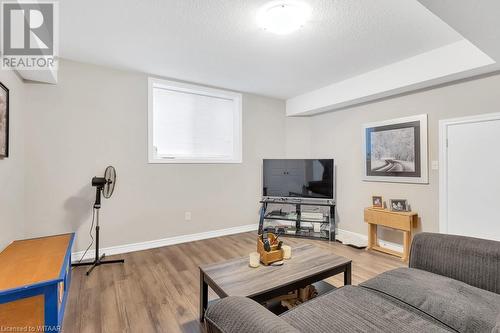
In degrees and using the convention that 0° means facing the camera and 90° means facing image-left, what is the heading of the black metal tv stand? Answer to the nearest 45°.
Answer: approximately 0°

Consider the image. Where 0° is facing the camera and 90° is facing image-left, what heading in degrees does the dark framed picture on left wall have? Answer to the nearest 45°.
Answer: approximately 270°

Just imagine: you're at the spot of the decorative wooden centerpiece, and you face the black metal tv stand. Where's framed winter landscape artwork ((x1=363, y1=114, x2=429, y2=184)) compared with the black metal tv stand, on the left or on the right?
right

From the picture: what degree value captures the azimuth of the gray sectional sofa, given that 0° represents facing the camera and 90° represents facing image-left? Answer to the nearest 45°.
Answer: approximately 135°

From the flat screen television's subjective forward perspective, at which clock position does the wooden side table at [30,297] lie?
The wooden side table is roughly at 1 o'clock from the flat screen television.

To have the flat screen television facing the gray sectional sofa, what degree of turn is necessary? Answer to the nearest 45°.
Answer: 0° — it already faces it

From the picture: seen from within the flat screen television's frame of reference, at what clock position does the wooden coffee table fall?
The wooden coffee table is roughly at 12 o'clock from the flat screen television.

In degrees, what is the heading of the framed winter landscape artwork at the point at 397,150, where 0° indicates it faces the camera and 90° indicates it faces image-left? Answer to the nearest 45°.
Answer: approximately 45°

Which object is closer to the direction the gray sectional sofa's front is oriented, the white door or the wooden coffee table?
the wooden coffee table

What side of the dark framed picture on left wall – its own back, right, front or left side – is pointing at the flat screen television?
front
